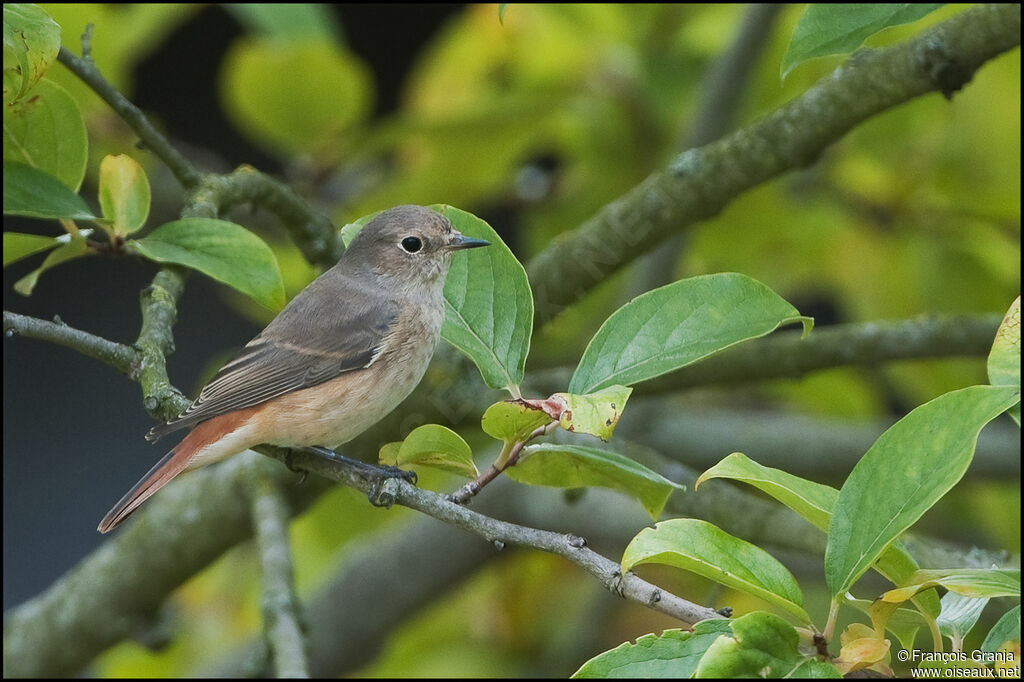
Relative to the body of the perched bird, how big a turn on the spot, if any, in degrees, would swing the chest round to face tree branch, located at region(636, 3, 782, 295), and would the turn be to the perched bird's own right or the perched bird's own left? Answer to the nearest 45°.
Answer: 0° — it already faces it

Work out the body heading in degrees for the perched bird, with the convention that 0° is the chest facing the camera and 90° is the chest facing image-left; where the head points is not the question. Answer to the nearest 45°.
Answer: approximately 270°

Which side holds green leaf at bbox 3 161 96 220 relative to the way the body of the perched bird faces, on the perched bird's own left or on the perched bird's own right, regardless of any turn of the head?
on the perched bird's own right

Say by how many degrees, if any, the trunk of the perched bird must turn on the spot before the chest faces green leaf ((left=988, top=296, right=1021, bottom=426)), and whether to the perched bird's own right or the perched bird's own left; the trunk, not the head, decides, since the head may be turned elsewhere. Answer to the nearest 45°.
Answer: approximately 45° to the perched bird's own right

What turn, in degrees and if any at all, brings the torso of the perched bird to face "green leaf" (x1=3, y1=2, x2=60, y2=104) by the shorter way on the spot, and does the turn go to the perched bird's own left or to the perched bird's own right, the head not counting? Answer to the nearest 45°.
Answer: approximately 135° to the perched bird's own right

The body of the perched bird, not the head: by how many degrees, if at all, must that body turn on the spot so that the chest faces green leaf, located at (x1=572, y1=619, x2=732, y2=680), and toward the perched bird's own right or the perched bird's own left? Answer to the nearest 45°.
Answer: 0° — it already faces it
